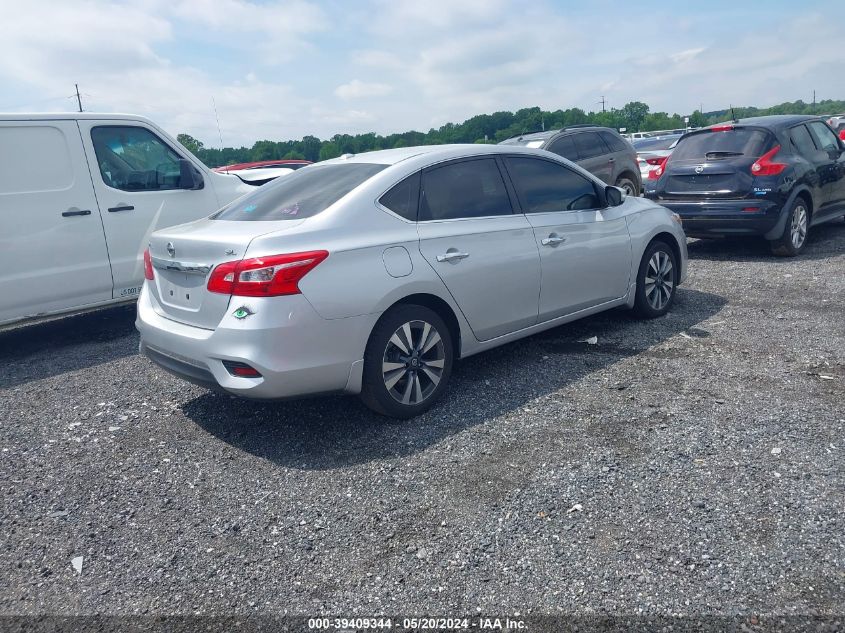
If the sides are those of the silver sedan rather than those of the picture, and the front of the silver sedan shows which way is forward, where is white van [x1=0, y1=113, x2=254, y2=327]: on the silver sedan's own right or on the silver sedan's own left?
on the silver sedan's own left

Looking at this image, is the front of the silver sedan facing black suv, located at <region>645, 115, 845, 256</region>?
yes

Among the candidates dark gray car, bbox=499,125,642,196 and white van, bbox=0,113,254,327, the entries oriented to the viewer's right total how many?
1

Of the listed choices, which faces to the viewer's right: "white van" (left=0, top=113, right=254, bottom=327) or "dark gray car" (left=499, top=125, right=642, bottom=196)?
the white van

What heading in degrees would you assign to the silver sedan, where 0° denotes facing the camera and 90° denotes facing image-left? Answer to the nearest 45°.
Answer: approximately 225°

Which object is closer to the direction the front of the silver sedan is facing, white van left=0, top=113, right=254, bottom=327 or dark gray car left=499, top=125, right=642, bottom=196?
the dark gray car

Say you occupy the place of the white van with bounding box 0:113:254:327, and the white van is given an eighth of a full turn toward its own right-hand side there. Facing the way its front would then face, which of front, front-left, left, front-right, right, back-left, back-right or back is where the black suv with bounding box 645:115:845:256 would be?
front-left

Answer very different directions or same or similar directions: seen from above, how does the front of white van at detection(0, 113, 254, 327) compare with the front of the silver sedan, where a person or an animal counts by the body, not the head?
same or similar directions

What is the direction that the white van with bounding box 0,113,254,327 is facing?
to the viewer's right

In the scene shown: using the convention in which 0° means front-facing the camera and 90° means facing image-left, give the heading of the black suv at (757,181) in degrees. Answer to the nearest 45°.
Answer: approximately 225°
